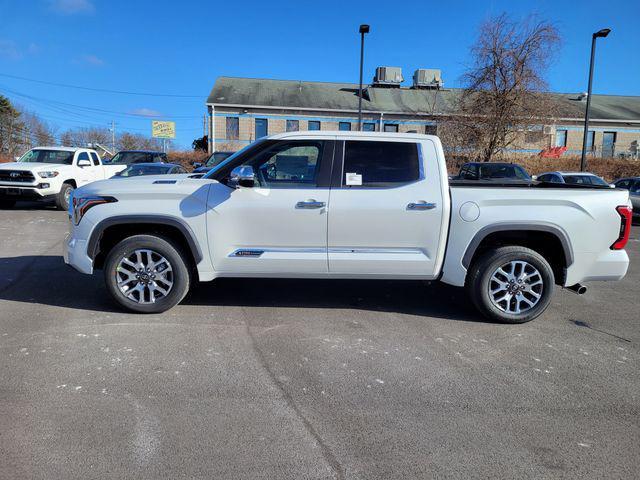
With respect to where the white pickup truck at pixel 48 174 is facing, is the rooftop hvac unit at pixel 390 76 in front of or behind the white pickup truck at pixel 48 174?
behind

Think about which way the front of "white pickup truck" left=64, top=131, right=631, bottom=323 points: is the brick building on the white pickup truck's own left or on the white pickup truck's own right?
on the white pickup truck's own right

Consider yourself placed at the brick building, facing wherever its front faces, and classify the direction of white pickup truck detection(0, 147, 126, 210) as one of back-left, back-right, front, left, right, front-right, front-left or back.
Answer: front

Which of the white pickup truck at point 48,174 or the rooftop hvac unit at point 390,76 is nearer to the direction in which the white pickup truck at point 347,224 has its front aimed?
the white pickup truck

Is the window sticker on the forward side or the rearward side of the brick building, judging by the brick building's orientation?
on the forward side

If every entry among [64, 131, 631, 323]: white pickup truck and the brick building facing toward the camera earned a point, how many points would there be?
1

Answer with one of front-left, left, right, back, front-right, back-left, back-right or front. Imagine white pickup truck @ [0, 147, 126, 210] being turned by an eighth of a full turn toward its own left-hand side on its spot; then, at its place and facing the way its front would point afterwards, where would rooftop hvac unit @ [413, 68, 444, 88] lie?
back-left

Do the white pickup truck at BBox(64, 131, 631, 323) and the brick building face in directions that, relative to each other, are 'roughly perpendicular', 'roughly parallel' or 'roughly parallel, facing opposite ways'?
roughly perpendicular

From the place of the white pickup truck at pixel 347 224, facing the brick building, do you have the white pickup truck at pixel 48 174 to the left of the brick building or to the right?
left

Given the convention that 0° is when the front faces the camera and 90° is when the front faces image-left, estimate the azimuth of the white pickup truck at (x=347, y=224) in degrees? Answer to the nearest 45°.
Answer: approximately 90°

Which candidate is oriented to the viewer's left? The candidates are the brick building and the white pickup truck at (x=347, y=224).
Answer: the white pickup truck

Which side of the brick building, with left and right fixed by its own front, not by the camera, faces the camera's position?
front

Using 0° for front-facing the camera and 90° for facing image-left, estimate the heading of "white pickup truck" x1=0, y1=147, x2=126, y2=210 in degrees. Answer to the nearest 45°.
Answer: approximately 45°

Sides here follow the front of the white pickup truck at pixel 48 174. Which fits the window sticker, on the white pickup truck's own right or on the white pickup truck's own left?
on the white pickup truck's own left

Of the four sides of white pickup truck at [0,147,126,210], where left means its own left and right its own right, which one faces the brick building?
back

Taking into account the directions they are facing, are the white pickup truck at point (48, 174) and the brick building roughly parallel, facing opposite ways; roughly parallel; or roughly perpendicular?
roughly parallel

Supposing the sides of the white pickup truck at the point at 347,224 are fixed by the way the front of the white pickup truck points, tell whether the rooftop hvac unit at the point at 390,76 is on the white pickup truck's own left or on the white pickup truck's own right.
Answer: on the white pickup truck's own right
